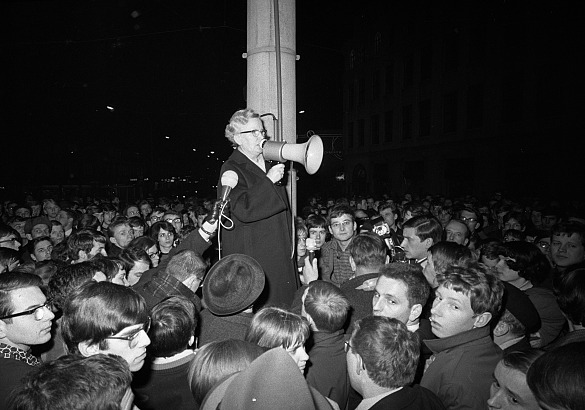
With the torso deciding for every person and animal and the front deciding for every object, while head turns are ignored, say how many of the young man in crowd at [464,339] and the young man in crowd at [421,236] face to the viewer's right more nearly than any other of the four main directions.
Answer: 0

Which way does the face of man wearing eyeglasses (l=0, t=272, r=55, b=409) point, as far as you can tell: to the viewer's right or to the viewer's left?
to the viewer's right

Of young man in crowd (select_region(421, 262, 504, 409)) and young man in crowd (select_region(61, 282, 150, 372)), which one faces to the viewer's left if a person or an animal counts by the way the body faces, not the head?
young man in crowd (select_region(421, 262, 504, 409))

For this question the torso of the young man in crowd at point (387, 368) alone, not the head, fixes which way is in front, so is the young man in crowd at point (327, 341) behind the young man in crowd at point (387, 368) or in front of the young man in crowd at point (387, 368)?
in front

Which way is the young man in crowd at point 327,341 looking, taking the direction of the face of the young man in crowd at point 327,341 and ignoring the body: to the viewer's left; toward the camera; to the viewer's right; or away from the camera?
away from the camera

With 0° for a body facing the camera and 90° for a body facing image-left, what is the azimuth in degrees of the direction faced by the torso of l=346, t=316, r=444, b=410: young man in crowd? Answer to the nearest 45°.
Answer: approximately 135°

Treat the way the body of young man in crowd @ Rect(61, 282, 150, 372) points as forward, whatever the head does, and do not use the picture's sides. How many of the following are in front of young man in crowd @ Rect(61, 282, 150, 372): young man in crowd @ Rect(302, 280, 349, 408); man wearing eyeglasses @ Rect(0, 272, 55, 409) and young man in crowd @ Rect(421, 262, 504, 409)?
2

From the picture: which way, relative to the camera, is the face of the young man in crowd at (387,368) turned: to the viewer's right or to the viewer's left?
to the viewer's left

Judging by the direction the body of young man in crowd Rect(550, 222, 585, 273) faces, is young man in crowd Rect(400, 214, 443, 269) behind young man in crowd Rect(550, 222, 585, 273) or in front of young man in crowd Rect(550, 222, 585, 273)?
in front

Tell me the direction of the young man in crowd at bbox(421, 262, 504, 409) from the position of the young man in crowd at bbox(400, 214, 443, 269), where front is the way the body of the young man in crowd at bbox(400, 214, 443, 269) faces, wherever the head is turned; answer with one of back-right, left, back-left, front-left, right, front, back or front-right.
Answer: left
